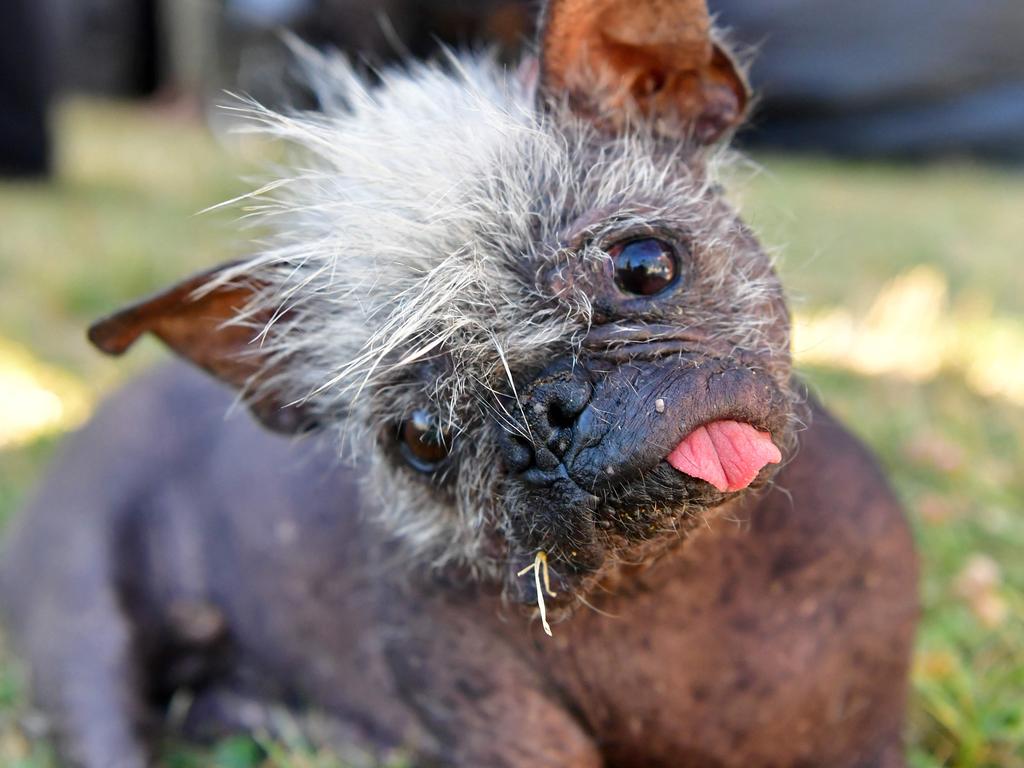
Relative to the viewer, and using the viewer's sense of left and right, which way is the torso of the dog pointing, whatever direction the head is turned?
facing the viewer and to the right of the viewer
